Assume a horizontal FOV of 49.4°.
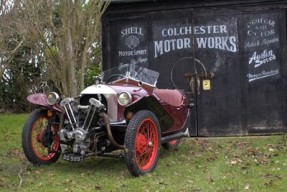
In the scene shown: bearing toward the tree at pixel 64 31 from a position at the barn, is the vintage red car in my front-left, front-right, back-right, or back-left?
front-left

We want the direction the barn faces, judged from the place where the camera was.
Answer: facing the viewer

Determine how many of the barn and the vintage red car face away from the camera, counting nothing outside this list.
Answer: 0

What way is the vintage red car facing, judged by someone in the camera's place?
facing the viewer and to the left of the viewer

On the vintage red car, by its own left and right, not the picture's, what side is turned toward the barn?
back

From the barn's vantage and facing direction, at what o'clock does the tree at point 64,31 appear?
The tree is roughly at 2 o'clock from the barn.

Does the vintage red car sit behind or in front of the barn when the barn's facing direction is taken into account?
in front
